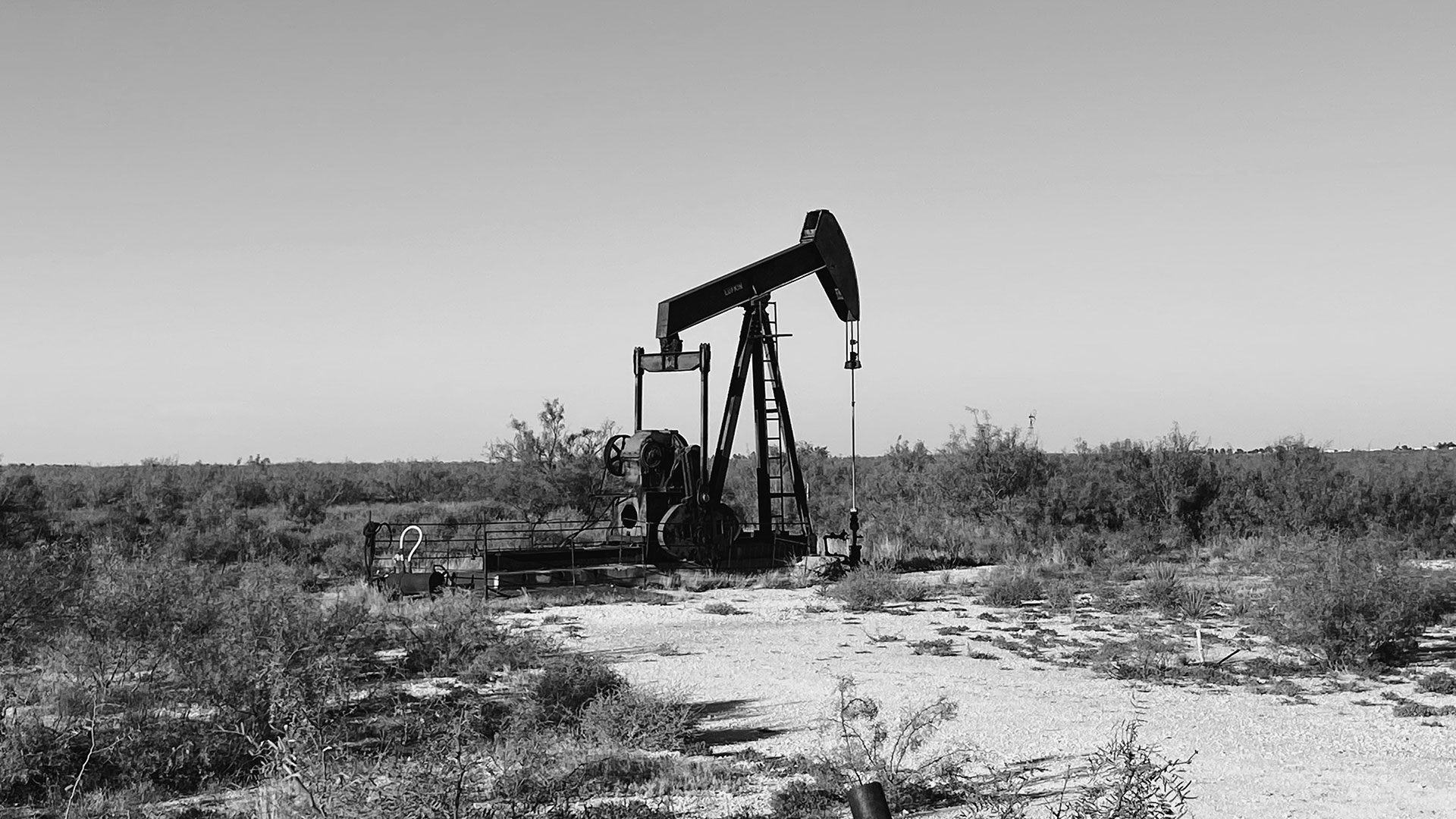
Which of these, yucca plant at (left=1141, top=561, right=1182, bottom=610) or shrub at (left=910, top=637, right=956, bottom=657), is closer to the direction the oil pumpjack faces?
the yucca plant

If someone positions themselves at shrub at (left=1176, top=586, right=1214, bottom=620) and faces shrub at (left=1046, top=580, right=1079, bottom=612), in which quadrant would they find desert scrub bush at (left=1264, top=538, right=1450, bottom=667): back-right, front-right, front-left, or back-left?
back-left

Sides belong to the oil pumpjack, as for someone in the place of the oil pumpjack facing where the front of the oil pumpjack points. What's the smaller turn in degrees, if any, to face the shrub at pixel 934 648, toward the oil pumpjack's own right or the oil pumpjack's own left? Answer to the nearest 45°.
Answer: approximately 135° to the oil pumpjack's own right

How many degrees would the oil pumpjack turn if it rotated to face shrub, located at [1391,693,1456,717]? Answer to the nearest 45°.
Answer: approximately 90° to its right

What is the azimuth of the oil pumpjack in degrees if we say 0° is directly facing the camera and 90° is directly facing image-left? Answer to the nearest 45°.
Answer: approximately 225°

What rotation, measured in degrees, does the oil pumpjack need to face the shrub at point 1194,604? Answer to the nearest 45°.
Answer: approximately 90° to its right

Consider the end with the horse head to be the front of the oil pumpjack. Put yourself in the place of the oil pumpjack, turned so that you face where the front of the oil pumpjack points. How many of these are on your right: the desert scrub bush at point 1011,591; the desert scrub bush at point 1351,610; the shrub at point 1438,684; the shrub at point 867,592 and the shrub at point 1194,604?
5

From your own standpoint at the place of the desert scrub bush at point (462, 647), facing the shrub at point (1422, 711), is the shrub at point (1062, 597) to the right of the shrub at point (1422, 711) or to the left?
left

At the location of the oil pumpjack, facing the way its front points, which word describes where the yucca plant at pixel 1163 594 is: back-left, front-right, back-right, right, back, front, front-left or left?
right

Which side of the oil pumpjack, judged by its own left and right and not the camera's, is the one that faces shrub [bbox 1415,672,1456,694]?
right

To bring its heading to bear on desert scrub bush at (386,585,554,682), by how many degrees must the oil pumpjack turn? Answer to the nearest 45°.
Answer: approximately 135° to its right

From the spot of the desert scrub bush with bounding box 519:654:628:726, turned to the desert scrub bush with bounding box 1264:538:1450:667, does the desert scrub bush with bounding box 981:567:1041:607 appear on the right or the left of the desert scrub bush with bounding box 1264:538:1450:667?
left
